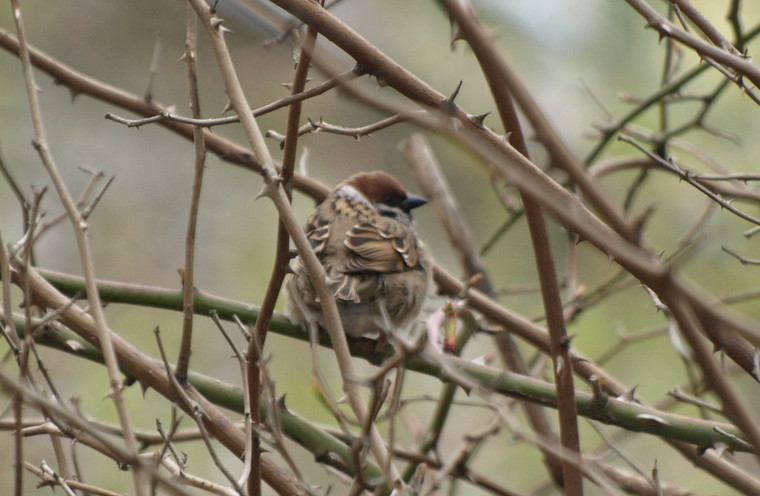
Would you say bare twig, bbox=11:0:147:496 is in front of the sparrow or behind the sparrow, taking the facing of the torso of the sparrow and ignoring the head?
behind

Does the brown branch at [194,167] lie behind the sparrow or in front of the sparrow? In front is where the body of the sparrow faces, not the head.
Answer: behind

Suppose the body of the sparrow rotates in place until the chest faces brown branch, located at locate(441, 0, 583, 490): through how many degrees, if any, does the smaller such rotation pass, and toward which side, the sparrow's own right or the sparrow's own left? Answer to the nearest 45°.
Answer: approximately 135° to the sparrow's own right

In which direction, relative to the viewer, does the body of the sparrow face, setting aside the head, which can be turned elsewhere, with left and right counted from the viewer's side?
facing away from the viewer and to the right of the viewer
